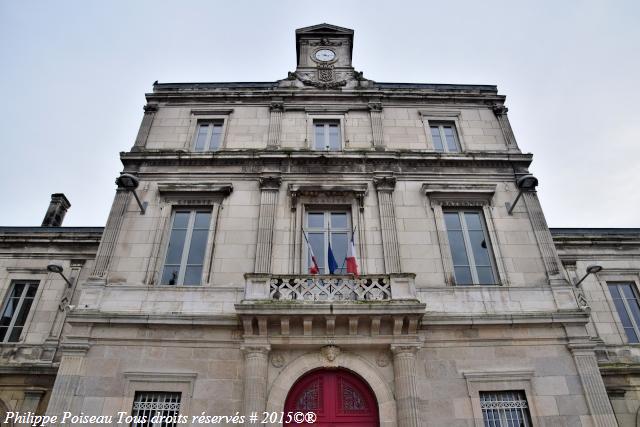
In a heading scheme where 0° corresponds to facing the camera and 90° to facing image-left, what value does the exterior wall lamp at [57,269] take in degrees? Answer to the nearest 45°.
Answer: approximately 45°

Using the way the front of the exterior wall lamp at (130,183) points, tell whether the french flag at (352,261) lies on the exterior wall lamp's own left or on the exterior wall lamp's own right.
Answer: on the exterior wall lamp's own left

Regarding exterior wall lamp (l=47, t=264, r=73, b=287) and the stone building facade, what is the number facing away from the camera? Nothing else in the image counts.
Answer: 0

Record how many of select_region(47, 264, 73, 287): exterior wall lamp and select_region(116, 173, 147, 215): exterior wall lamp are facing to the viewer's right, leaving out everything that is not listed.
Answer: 0

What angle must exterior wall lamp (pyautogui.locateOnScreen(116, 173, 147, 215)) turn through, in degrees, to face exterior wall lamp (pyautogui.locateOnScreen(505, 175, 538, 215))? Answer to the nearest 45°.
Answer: approximately 90° to its left

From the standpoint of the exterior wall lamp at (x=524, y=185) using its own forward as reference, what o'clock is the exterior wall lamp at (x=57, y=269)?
the exterior wall lamp at (x=57, y=269) is roughly at 4 o'clock from the exterior wall lamp at (x=524, y=185).

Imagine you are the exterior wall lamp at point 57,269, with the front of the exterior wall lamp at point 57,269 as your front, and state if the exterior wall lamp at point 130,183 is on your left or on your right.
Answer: on your left

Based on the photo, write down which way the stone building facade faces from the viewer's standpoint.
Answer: facing the viewer

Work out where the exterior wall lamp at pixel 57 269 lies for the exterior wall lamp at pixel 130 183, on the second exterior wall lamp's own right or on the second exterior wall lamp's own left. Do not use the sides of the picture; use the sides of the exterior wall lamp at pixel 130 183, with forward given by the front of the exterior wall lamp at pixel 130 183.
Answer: on the second exterior wall lamp's own right

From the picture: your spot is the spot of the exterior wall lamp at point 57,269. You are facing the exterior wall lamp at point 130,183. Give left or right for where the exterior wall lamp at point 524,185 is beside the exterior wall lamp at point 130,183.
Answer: left

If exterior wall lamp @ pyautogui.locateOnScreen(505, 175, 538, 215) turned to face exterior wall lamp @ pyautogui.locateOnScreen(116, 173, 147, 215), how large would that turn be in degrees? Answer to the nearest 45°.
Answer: approximately 90° to its right

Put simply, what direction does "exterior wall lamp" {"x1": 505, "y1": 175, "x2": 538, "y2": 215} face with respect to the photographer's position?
facing the viewer and to the right of the viewer
